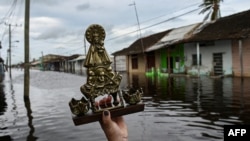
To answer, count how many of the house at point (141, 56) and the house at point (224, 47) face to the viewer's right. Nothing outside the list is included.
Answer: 0

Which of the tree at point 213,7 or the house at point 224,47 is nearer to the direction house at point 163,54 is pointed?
the house

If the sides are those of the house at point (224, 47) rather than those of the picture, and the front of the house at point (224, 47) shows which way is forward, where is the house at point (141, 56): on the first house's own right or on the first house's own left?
on the first house's own right

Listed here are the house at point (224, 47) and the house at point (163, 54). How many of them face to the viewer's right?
0

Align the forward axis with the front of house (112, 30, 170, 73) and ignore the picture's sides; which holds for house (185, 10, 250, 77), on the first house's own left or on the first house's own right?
on the first house's own left

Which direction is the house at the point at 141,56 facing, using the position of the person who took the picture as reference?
facing the viewer and to the left of the viewer

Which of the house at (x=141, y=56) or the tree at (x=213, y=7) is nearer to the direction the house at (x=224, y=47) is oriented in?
the house

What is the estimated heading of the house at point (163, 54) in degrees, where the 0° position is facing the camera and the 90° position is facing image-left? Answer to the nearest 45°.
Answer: approximately 45°
